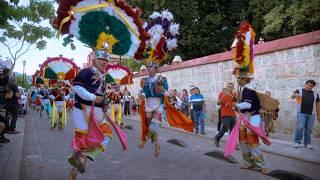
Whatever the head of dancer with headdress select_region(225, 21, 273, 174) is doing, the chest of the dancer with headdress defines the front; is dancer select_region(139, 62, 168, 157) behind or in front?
in front

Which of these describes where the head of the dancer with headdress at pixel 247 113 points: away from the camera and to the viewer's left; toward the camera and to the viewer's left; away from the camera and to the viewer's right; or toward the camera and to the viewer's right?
toward the camera and to the viewer's left

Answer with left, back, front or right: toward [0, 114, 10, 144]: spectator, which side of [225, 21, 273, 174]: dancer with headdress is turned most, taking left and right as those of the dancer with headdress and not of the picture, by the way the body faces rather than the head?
front

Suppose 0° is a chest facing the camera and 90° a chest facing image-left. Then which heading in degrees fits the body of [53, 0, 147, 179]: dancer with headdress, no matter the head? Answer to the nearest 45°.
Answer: approximately 315°

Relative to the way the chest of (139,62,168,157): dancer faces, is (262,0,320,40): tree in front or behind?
behind

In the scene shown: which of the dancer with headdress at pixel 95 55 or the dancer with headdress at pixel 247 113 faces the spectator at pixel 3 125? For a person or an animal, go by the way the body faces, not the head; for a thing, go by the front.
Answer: the dancer with headdress at pixel 247 113

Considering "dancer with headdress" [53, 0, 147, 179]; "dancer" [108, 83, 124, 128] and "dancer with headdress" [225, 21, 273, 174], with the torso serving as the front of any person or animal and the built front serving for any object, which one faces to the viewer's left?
"dancer with headdress" [225, 21, 273, 174]

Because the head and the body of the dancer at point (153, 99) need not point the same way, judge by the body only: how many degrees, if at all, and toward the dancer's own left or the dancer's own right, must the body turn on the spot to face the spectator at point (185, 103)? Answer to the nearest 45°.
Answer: approximately 180°

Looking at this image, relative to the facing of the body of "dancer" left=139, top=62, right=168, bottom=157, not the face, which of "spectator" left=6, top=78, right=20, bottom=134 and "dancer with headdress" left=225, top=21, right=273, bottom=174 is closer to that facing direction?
the dancer with headdress

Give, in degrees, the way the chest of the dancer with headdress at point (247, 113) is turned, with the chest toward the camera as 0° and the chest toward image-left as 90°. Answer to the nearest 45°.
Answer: approximately 90°

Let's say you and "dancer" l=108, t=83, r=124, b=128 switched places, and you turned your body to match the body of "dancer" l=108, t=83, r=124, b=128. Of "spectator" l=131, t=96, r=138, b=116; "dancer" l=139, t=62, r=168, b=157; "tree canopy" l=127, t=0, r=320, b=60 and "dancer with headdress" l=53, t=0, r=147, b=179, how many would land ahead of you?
2
